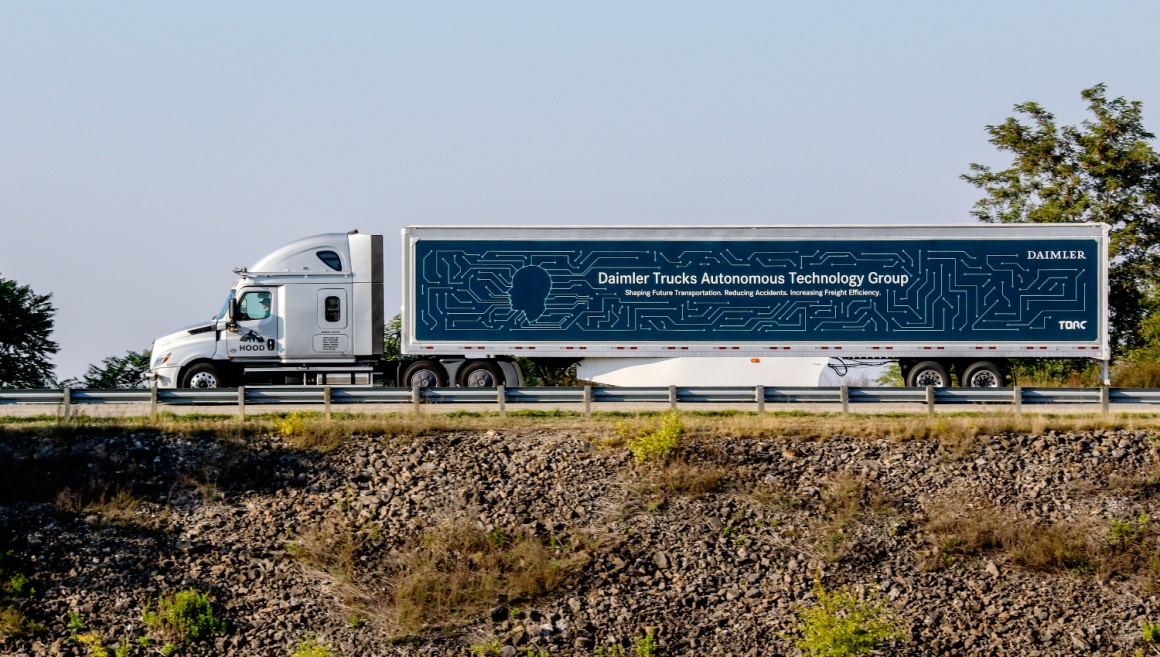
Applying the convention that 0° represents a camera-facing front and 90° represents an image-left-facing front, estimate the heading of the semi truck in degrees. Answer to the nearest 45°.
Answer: approximately 90°

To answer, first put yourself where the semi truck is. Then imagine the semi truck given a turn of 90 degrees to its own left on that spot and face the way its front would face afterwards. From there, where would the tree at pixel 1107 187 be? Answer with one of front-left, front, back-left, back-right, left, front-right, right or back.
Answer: back-left

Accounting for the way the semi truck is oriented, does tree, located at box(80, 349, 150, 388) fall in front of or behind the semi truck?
in front

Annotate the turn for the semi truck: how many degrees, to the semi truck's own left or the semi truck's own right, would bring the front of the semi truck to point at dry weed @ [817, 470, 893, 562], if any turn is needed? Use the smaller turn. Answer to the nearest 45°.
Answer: approximately 90° to the semi truck's own left

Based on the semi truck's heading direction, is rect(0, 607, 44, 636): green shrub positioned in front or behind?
in front

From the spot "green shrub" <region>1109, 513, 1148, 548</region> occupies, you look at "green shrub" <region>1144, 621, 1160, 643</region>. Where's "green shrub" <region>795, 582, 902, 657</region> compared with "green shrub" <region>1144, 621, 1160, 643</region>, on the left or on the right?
right

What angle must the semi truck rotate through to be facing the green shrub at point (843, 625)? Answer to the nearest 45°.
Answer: approximately 90° to its left

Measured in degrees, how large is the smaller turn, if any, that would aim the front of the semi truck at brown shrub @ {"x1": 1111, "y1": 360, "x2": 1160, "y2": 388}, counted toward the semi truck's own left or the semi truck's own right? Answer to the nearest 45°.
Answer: approximately 180°

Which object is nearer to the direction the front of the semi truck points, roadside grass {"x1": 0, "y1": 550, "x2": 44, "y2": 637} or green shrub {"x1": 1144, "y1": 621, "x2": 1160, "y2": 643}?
the roadside grass

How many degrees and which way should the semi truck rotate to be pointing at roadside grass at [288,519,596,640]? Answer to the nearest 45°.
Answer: approximately 45° to its left

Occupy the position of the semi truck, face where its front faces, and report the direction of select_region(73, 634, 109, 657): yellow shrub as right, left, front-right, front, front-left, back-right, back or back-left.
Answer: front-left
